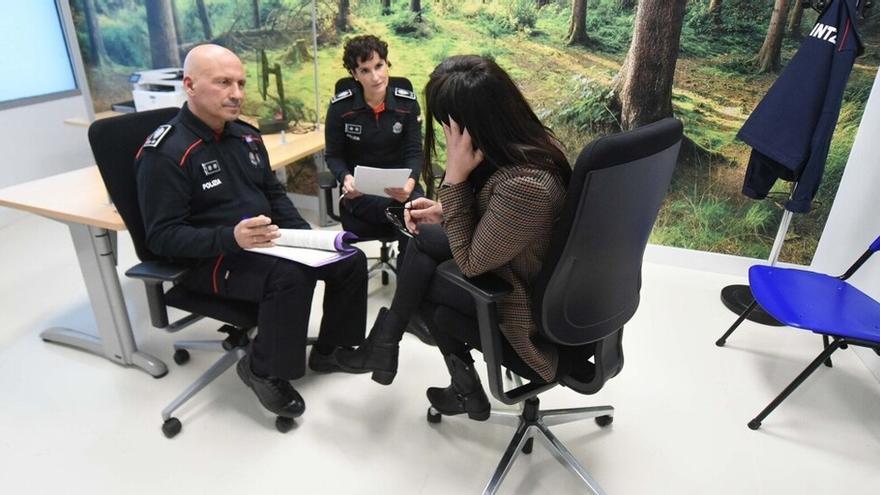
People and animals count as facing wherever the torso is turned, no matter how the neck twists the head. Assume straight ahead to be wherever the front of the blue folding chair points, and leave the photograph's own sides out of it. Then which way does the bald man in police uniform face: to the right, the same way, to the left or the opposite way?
the opposite way

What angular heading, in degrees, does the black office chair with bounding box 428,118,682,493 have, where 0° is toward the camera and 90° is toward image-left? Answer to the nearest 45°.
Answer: approximately 135°

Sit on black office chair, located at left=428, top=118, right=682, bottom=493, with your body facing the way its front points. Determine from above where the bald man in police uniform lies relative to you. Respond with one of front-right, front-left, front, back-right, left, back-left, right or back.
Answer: front-left

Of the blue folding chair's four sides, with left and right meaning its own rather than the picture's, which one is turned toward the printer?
front

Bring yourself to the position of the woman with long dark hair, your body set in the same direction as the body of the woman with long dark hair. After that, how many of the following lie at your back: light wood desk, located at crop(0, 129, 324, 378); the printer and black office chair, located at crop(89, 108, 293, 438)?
0

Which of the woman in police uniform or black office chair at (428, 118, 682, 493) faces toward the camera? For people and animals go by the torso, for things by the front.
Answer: the woman in police uniform

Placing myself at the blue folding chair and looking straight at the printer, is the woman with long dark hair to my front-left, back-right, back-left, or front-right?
front-left

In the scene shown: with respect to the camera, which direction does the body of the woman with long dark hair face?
to the viewer's left

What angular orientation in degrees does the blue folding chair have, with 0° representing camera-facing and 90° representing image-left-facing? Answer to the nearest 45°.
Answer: approximately 90°

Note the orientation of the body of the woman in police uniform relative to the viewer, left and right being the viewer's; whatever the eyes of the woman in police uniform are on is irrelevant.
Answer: facing the viewer

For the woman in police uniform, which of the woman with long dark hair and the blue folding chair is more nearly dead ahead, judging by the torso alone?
the woman with long dark hair

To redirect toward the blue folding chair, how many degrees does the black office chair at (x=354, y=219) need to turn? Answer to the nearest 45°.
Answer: approximately 45° to its left

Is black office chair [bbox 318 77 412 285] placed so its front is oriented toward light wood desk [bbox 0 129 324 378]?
no

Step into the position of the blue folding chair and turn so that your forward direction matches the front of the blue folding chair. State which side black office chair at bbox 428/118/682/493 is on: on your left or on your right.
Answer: on your left

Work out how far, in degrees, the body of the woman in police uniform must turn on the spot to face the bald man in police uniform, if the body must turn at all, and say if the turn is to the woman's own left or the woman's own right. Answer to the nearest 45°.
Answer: approximately 45° to the woman's own right

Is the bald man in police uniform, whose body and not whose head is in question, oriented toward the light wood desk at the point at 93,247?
no

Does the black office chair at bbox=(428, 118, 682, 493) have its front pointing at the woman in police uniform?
yes

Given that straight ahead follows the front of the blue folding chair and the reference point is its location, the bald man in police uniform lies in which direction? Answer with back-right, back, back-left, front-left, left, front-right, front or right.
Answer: front-left

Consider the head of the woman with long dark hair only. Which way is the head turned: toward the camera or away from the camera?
away from the camera

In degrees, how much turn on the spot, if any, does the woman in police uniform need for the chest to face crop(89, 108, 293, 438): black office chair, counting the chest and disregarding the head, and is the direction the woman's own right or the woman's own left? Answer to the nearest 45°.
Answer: approximately 45° to the woman's own right
